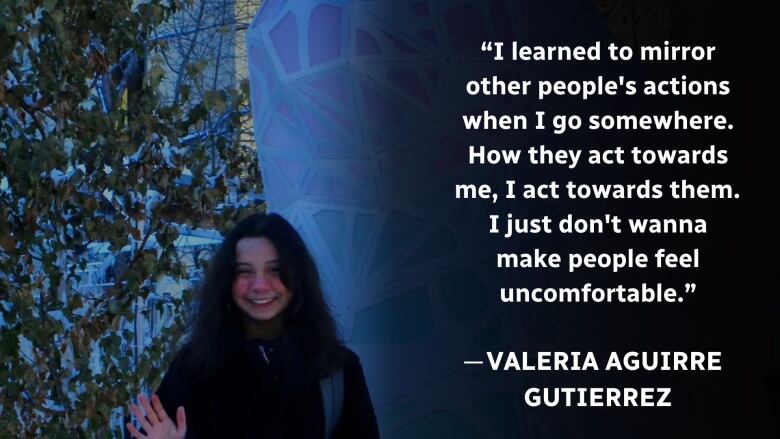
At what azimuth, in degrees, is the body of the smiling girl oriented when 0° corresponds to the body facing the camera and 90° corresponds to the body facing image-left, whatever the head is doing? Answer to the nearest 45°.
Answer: approximately 0°

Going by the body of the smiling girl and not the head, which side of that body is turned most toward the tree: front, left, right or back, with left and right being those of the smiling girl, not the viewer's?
back
